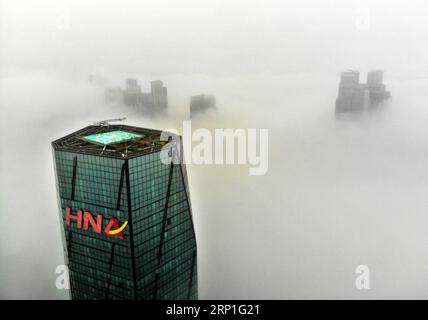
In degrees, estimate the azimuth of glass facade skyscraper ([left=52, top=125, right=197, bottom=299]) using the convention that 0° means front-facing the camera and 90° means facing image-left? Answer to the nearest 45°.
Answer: approximately 45°
